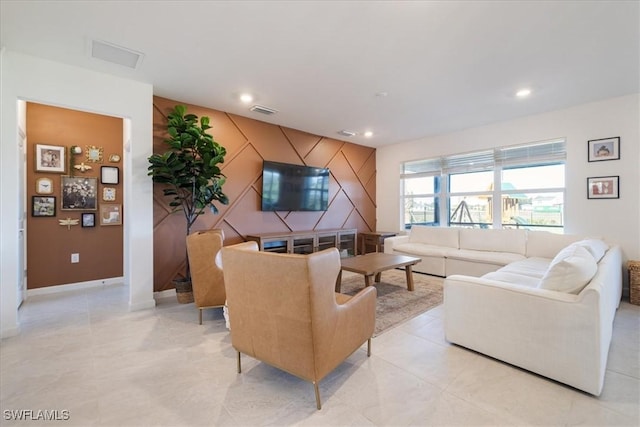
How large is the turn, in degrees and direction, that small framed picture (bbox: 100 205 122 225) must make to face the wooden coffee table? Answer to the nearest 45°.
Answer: approximately 45° to its left

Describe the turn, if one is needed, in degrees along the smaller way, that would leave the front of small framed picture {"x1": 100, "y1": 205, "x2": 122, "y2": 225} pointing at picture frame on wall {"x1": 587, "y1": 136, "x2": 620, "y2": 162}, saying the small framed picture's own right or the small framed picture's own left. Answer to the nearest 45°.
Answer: approximately 45° to the small framed picture's own left

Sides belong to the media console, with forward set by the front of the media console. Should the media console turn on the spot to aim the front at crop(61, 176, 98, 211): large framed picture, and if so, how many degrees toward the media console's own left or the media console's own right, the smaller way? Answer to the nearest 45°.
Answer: approximately 135° to the media console's own right

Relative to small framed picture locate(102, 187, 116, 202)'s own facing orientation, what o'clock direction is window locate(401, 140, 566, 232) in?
The window is roughly at 10 o'clock from the small framed picture.

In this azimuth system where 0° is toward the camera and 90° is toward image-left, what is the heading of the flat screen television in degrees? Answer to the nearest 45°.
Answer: approximately 315°
